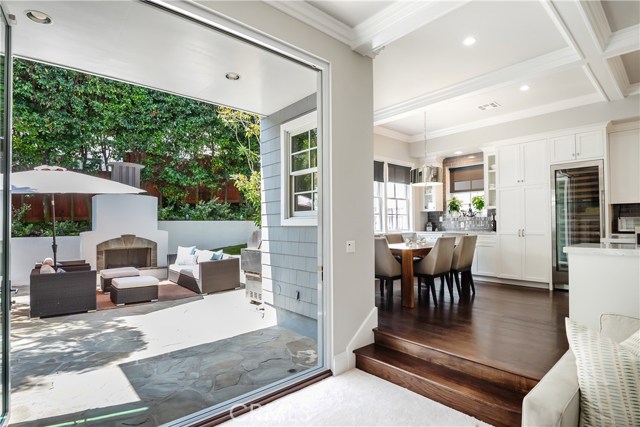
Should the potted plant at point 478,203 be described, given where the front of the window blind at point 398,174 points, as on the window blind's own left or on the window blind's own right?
on the window blind's own left

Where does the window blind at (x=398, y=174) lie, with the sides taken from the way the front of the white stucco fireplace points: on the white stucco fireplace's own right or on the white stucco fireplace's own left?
on the white stucco fireplace's own left

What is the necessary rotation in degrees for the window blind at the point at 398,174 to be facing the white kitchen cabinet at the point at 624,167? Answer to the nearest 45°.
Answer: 0° — it already faces it

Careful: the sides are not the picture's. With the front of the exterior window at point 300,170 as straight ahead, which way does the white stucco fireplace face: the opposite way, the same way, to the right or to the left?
to the left

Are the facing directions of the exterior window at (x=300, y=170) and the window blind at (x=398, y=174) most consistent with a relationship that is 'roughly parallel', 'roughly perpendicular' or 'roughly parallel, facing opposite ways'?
roughly perpendicular

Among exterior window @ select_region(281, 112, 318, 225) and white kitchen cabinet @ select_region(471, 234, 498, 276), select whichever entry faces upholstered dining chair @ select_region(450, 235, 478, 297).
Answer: the white kitchen cabinet

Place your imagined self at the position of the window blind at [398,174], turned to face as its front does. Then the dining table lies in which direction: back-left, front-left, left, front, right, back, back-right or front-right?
front-right

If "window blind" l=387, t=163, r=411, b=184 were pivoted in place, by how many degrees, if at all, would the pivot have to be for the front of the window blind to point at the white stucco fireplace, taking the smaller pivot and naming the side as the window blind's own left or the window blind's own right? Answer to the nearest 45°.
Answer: approximately 90° to the window blind's own right

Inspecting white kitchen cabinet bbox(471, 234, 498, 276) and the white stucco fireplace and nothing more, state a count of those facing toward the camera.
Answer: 2

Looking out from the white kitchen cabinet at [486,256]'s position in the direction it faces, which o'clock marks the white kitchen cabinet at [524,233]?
the white kitchen cabinet at [524,233] is roughly at 10 o'clock from the white kitchen cabinet at [486,256].

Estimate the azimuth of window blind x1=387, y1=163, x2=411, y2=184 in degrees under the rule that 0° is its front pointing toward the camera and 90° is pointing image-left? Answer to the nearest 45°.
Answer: approximately 315°

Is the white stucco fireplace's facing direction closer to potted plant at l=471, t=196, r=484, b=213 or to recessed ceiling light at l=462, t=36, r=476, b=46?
the recessed ceiling light
